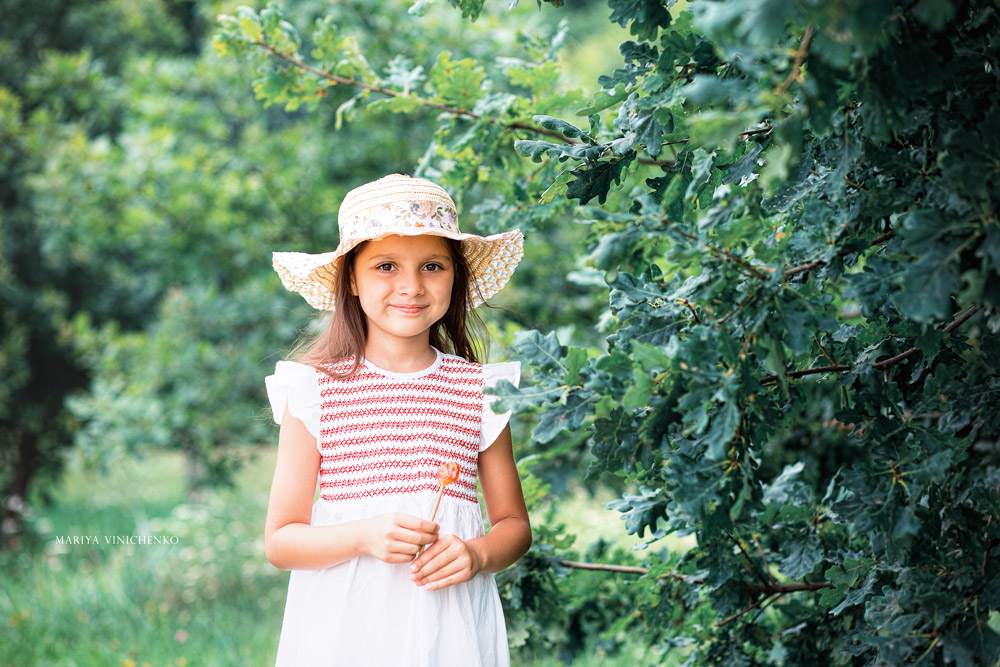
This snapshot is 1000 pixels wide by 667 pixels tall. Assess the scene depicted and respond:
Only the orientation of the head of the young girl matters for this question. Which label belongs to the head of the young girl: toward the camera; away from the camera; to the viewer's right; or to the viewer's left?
toward the camera

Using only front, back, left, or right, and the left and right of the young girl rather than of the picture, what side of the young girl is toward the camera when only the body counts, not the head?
front
